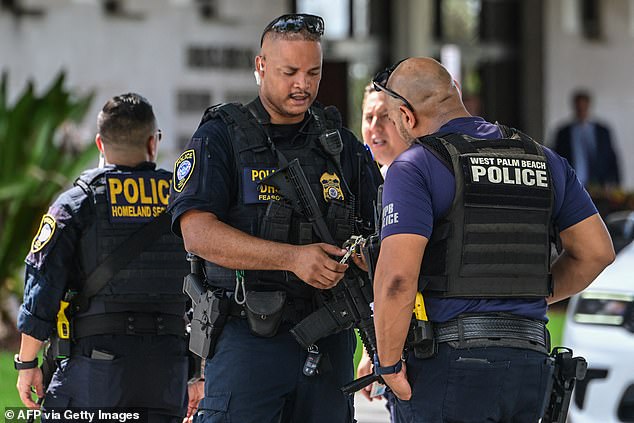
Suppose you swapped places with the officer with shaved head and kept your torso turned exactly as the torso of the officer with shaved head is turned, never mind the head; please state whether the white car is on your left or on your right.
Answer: on your right

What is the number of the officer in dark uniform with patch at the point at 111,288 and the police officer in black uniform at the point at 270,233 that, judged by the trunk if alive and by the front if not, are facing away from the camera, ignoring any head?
1

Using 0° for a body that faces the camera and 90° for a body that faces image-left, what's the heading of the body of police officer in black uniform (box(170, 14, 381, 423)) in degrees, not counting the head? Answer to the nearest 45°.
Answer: approximately 315°

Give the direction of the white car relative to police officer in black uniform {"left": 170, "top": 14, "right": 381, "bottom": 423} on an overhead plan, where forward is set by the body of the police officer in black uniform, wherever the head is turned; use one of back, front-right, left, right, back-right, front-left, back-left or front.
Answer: left

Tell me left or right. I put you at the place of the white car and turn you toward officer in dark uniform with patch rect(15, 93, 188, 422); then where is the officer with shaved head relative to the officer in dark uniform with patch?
left

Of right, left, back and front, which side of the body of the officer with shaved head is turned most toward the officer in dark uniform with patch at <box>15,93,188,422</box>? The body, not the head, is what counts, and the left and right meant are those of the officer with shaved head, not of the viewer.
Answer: front

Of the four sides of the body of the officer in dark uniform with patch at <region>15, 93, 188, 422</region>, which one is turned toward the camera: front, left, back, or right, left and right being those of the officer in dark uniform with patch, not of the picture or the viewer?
back

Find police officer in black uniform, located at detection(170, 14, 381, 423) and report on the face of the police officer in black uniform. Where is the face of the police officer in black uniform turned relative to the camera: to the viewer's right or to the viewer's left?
to the viewer's right

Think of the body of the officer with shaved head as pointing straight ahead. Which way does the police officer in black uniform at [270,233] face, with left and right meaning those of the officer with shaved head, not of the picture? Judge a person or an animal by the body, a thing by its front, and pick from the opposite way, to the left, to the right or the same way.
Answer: the opposite way

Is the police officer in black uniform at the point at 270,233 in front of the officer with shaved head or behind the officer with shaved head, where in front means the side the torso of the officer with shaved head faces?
in front

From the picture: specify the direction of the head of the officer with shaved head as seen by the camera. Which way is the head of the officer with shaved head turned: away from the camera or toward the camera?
away from the camera

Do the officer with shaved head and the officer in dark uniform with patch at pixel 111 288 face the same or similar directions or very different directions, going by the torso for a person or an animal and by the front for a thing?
same or similar directions

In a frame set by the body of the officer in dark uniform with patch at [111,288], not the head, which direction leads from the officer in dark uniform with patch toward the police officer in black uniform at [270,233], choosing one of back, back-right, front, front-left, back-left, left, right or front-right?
back-right

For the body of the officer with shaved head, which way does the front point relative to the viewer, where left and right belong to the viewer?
facing away from the viewer and to the left of the viewer

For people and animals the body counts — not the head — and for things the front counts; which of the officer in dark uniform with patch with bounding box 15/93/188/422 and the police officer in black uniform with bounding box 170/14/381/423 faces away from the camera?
the officer in dark uniform with patch
